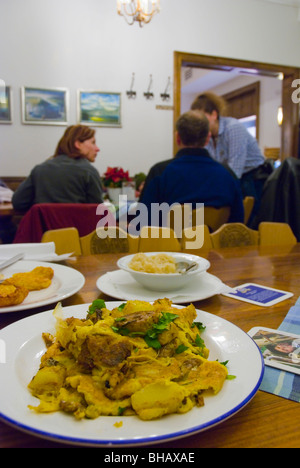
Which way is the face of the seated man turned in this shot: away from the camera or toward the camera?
away from the camera

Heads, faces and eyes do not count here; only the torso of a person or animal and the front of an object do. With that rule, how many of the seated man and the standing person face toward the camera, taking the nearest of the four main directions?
0

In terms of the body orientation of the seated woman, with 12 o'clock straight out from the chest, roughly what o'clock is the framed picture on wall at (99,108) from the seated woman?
The framed picture on wall is roughly at 11 o'clock from the seated woman.

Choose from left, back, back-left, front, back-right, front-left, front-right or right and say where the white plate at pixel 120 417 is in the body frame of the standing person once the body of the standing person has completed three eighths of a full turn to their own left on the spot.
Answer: front-right

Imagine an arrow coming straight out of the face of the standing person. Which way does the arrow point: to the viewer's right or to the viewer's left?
to the viewer's left

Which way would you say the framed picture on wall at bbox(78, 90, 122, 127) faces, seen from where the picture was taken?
facing the viewer

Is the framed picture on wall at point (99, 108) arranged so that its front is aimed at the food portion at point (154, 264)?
yes

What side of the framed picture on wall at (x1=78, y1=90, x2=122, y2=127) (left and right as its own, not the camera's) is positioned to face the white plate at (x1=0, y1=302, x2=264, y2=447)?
front

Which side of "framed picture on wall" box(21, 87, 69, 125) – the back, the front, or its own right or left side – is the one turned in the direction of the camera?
front

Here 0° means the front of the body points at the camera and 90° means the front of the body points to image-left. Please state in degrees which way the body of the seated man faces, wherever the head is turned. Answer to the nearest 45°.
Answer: approximately 180°

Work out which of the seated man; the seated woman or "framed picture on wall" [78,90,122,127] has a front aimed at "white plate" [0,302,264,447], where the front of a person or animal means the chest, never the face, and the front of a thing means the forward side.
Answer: the framed picture on wall

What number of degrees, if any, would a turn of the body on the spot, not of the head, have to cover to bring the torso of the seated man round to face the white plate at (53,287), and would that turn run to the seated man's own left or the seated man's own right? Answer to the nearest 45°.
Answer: approximately 180°

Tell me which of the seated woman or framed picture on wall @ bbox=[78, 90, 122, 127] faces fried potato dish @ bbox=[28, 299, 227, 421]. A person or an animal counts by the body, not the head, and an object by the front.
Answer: the framed picture on wall

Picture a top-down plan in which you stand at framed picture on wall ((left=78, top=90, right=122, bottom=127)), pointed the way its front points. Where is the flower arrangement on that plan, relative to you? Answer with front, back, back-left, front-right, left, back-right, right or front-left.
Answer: front

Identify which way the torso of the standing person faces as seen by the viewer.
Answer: to the viewer's left

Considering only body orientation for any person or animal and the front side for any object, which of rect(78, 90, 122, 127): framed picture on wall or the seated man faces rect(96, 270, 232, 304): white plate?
the framed picture on wall

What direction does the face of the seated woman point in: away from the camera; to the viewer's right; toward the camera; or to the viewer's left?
to the viewer's right

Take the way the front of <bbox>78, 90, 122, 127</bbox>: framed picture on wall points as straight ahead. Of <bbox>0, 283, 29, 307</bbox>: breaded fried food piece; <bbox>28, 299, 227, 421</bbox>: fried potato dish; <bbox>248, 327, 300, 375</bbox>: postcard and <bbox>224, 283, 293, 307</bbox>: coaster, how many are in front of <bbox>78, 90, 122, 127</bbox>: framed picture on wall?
4
